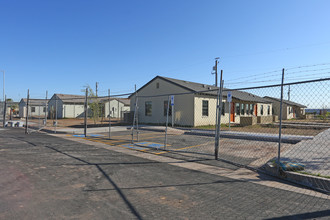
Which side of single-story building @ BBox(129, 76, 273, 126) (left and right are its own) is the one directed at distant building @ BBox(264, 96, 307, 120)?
left

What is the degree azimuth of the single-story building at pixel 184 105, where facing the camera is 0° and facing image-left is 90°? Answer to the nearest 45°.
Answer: approximately 315°

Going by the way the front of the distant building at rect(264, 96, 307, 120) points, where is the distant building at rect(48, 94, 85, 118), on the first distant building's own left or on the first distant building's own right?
on the first distant building's own right

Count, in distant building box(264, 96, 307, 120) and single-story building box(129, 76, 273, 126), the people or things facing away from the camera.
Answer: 0

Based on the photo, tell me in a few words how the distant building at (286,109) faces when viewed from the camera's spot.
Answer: facing the viewer and to the right of the viewer

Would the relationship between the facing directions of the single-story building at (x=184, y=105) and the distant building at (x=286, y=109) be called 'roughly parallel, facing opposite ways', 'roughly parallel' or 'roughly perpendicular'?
roughly parallel

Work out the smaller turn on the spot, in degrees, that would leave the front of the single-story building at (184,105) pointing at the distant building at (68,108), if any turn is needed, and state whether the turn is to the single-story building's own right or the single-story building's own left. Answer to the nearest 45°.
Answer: approximately 180°
